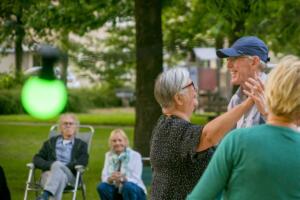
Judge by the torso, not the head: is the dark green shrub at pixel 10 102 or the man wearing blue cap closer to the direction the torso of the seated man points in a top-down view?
the man wearing blue cap

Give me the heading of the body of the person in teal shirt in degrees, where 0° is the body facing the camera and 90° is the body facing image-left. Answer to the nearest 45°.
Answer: approximately 180°

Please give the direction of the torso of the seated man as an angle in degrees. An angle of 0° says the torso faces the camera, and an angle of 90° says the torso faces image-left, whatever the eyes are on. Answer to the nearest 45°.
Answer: approximately 0°

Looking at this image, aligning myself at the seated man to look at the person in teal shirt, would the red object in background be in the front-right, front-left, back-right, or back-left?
back-left

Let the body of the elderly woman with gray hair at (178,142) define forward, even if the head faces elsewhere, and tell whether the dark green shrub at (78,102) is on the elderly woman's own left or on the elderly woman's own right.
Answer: on the elderly woman's own left

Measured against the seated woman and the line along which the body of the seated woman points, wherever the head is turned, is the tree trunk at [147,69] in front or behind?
behind

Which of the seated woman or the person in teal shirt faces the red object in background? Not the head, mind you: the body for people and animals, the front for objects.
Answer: the person in teal shirt

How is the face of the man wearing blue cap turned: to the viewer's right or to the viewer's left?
to the viewer's left

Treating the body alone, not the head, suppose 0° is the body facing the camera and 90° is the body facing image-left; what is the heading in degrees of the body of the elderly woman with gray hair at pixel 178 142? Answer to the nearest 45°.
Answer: approximately 225°
